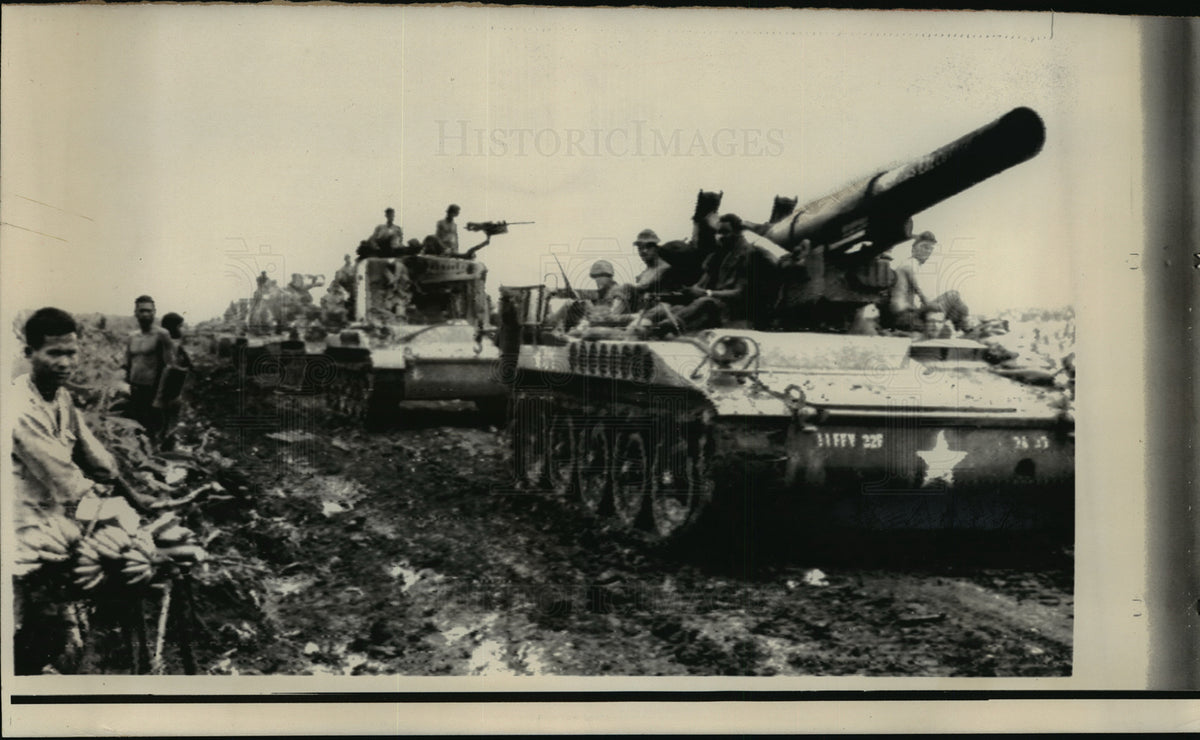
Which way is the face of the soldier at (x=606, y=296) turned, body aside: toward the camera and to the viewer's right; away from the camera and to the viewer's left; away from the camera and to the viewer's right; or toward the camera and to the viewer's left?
toward the camera and to the viewer's left

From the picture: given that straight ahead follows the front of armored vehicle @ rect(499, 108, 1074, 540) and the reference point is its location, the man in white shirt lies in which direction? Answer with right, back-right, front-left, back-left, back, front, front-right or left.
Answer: back-right

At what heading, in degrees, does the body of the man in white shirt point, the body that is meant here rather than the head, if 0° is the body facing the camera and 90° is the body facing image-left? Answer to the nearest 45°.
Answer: approximately 315°

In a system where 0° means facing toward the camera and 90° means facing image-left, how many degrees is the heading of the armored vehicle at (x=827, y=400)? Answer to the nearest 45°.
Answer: approximately 315°

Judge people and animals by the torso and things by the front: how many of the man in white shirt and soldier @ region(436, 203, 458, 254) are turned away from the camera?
0

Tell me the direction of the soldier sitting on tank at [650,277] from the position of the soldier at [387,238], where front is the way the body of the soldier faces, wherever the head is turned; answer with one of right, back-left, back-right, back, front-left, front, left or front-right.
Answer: left

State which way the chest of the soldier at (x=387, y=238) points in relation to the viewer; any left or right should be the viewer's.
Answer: facing the viewer
